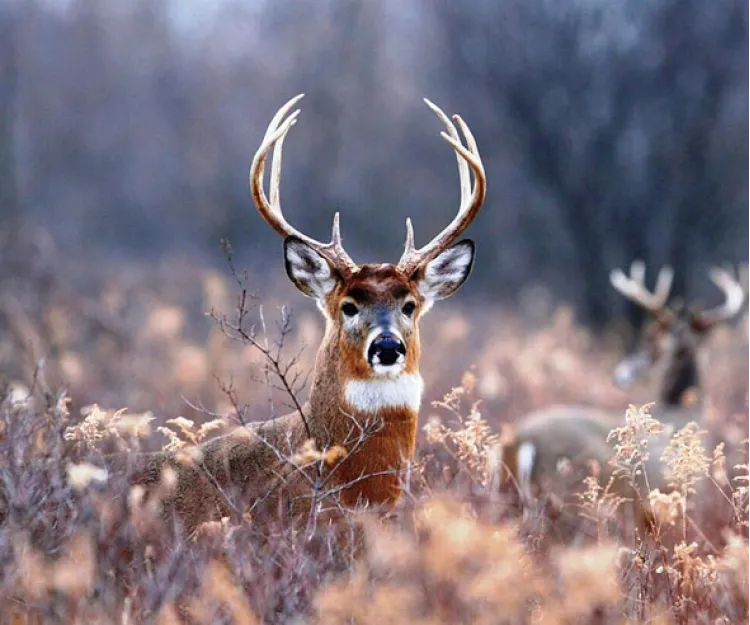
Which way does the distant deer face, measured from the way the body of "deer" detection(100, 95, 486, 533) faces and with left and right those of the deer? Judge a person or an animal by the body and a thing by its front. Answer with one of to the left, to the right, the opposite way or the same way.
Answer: to the left

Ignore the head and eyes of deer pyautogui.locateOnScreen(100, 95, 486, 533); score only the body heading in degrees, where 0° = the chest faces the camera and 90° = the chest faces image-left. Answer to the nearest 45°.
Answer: approximately 315°

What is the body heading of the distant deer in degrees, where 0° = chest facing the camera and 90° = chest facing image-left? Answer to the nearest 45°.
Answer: approximately 225°

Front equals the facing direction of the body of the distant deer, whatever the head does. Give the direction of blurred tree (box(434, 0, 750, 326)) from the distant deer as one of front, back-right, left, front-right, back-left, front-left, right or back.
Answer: front-left

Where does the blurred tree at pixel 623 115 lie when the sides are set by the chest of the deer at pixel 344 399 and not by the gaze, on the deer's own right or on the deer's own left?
on the deer's own left

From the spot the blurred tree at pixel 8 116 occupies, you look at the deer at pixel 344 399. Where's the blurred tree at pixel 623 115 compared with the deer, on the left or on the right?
left

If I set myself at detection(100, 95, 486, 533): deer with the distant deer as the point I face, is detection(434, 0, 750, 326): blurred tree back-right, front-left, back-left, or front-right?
front-left

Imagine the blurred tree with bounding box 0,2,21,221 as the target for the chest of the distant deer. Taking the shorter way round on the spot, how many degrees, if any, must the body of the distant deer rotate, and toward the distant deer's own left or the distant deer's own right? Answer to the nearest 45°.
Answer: approximately 90° to the distant deer's own left

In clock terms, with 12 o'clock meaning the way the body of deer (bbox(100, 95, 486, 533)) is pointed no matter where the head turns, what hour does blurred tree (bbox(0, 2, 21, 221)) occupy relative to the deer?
The blurred tree is roughly at 7 o'clock from the deer.

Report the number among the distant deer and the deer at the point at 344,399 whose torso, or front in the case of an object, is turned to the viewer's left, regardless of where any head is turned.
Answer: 0

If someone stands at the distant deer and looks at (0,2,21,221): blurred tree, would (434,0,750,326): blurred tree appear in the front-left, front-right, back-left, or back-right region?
front-right

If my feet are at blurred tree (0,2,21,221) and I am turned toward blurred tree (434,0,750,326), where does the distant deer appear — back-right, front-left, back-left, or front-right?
front-right
